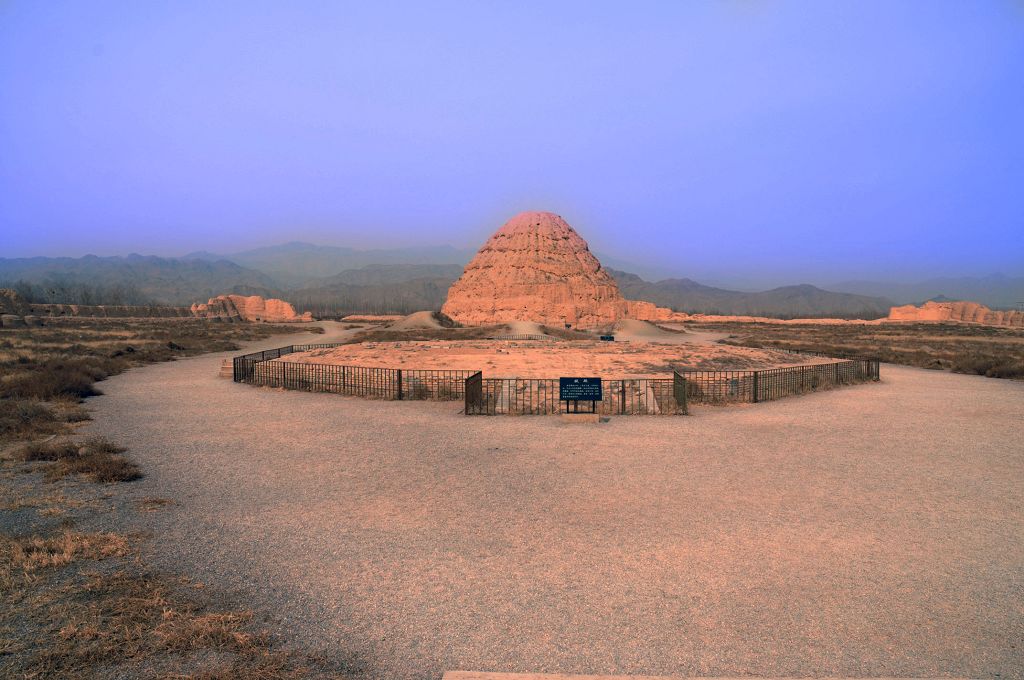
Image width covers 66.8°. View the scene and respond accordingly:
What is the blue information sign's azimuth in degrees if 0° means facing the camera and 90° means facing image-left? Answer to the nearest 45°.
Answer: approximately 0°

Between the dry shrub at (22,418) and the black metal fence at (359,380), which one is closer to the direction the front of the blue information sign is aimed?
the dry shrub

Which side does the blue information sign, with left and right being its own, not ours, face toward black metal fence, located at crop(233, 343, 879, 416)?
back

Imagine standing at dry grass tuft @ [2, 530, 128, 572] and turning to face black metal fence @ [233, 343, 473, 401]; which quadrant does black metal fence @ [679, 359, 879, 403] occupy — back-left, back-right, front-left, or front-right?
front-right

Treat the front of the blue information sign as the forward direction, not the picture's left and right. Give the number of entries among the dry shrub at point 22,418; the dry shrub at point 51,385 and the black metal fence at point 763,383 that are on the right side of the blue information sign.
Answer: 2

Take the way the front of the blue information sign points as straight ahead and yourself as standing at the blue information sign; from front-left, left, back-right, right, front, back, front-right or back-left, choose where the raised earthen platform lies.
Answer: back

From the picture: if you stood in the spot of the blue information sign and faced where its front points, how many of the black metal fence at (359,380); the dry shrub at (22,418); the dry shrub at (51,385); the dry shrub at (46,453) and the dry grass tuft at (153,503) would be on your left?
0

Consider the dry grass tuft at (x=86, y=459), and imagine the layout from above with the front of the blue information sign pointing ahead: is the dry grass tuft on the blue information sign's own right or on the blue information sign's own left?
on the blue information sign's own right

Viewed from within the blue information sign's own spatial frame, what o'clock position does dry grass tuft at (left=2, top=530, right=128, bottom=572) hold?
The dry grass tuft is roughly at 1 o'clock from the blue information sign.

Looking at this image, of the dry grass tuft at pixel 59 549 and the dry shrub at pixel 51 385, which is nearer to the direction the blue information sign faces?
the dry grass tuft

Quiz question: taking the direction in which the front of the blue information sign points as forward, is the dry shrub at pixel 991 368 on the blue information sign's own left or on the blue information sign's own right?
on the blue information sign's own left

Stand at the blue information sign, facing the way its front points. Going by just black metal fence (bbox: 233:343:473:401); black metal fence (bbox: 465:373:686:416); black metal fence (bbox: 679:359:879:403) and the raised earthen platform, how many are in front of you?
0

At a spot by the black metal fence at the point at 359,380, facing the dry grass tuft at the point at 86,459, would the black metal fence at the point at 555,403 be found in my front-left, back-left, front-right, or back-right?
front-left

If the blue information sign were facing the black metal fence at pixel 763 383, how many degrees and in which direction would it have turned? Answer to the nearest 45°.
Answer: approximately 135° to its left

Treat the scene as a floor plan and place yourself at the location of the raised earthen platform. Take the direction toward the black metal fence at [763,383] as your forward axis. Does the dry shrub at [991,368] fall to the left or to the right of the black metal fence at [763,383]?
left

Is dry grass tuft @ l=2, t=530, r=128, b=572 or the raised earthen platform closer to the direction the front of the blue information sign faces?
the dry grass tuft

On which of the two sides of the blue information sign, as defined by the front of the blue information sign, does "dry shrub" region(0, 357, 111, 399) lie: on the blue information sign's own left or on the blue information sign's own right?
on the blue information sign's own right

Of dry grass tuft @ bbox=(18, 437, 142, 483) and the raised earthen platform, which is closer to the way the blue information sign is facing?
the dry grass tuft

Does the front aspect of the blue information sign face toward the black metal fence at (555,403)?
no

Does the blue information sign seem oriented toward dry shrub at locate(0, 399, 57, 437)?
no
